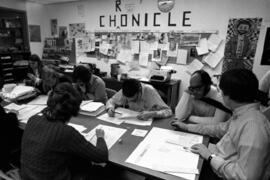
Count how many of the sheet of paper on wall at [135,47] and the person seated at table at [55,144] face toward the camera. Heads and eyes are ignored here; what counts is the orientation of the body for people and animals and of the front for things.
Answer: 1

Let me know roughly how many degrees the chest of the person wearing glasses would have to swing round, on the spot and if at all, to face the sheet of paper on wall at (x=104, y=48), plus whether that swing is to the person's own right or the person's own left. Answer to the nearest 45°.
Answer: approximately 90° to the person's own right

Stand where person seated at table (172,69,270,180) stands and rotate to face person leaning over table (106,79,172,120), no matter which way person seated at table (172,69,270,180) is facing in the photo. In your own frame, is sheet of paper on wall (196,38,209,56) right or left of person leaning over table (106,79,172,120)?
right

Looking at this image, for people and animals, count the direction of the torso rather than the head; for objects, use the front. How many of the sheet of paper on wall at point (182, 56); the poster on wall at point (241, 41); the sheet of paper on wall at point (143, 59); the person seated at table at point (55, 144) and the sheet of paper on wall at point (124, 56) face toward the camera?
4

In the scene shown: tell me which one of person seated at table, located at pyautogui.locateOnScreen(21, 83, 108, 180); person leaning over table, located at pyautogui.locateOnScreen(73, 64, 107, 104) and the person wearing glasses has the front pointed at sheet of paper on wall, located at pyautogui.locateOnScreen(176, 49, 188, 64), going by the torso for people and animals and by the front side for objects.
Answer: the person seated at table

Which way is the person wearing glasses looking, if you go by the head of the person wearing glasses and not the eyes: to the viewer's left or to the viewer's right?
to the viewer's left

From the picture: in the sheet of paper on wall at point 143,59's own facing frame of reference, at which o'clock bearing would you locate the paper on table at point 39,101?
The paper on table is roughly at 1 o'clock from the sheet of paper on wall.

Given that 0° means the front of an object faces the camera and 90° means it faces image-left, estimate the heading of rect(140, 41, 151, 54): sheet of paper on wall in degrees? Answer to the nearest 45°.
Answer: approximately 0°

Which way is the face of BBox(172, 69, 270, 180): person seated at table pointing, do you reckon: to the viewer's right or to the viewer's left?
to the viewer's left
